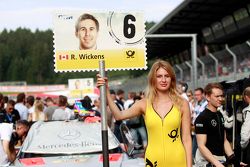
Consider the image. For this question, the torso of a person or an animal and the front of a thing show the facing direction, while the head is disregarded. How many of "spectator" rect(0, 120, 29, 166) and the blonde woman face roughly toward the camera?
1

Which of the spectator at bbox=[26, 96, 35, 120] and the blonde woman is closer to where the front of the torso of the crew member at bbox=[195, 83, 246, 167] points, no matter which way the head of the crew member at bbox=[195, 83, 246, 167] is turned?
the blonde woman

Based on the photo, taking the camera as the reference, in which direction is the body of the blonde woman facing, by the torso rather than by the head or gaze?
toward the camera

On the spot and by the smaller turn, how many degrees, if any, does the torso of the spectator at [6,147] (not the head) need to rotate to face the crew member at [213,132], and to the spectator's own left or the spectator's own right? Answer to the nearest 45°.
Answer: approximately 45° to the spectator's own right

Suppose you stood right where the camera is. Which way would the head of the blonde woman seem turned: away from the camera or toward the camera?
toward the camera
